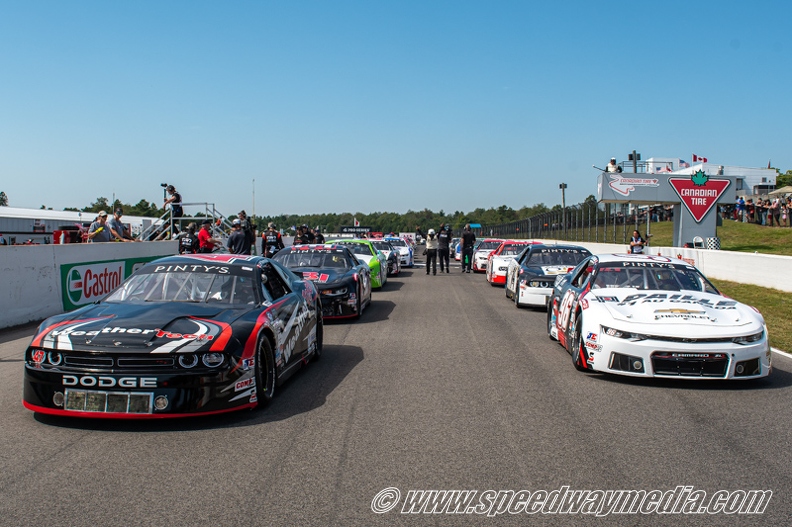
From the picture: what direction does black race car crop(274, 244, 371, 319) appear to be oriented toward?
toward the camera

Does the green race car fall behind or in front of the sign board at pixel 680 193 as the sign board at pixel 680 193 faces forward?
in front

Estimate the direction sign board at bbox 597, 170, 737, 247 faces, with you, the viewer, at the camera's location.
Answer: facing the viewer

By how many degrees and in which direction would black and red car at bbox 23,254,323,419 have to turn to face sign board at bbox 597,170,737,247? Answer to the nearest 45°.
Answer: approximately 180°

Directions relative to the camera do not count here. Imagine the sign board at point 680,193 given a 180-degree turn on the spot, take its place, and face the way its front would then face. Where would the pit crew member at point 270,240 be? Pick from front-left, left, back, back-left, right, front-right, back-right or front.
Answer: back-left

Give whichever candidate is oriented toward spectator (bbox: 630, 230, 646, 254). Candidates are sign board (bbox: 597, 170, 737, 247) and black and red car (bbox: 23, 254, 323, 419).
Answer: the sign board
